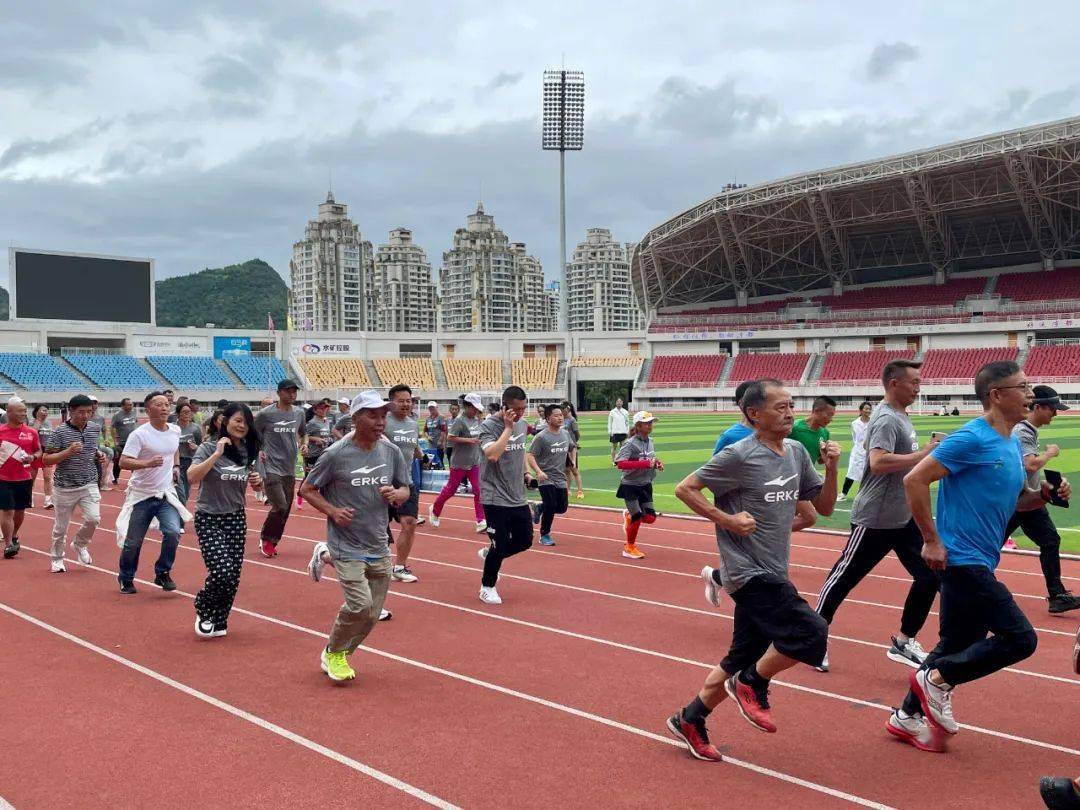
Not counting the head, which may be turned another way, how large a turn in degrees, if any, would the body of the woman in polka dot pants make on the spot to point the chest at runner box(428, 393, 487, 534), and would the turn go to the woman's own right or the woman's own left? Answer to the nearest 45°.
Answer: approximately 90° to the woman's own left

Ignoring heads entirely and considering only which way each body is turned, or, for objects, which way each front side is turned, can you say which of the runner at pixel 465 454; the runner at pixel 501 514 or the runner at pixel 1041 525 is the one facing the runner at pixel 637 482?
the runner at pixel 465 454

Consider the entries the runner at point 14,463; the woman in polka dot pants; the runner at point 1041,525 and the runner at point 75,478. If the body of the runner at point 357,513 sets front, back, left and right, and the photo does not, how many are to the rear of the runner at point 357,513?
3

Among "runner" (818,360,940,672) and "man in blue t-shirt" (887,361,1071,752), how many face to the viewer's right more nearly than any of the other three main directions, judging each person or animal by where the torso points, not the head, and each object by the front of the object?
2

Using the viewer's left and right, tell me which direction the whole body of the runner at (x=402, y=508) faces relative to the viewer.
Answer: facing the viewer and to the right of the viewer

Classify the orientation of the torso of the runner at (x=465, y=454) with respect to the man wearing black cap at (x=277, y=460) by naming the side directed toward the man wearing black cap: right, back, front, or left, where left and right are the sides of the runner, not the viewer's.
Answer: right

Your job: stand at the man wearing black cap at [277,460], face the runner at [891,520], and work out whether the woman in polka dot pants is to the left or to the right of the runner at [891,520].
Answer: right

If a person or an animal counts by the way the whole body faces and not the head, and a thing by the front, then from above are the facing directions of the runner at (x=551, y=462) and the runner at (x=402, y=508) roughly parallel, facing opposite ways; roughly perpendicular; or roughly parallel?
roughly parallel

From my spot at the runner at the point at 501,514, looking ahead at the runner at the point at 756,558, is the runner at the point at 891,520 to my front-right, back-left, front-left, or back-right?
front-left

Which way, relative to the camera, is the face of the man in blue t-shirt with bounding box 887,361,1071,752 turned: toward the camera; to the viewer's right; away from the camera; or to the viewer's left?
to the viewer's right

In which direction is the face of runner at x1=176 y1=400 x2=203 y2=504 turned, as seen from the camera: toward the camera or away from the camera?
toward the camera

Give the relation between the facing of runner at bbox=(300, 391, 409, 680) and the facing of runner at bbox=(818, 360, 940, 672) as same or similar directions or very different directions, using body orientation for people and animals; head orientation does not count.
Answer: same or similar directions

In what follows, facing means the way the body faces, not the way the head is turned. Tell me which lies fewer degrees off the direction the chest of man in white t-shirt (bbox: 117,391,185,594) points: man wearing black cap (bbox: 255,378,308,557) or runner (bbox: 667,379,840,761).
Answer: the runner

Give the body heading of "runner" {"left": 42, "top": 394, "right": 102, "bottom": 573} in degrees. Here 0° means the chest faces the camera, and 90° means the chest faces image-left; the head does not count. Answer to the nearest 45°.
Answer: approximately 315°
